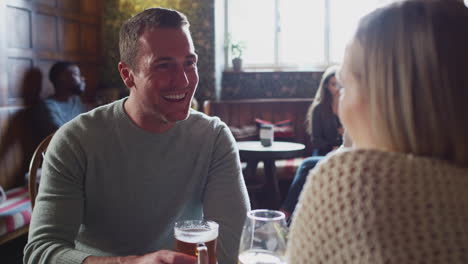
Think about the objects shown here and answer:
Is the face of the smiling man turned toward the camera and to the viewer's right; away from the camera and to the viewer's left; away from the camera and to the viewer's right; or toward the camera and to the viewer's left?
toward the camera and to the viewer's right

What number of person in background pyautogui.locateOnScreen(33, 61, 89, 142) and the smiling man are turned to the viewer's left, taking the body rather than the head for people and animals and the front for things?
0

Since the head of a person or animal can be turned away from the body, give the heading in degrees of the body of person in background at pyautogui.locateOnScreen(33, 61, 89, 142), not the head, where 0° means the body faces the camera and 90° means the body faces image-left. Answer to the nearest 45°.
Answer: approximately 315°

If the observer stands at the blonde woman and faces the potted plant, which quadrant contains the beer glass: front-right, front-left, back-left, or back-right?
front-left

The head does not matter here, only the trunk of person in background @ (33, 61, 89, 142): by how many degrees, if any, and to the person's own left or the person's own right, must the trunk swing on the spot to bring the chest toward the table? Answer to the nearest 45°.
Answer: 0° — they already face it

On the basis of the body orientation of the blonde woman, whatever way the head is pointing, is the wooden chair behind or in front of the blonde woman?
in front

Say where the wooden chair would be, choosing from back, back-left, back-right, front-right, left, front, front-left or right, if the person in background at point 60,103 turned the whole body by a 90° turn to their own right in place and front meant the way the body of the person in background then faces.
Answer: front-left

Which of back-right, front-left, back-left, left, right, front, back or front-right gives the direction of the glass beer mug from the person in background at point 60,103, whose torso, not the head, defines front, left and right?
front-right

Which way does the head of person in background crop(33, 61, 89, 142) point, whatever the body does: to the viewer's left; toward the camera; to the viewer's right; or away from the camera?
to the viewer's right

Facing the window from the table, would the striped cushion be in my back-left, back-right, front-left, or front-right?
back-left

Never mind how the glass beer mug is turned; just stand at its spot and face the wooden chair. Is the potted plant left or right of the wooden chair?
right

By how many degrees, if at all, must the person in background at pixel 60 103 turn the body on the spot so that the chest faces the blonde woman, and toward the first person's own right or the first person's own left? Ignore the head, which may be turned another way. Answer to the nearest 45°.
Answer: approximately 45° to the first person's own right

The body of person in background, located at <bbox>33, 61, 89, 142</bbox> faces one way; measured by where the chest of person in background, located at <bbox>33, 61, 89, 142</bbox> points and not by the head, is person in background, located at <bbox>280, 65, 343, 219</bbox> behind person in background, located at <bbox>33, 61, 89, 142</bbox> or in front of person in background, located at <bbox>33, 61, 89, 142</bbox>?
in front

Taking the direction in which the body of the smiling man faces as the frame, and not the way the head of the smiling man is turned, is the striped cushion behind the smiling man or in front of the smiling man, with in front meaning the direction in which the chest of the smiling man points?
behind

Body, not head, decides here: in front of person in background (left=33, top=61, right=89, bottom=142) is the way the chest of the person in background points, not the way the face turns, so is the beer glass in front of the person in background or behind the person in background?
in front

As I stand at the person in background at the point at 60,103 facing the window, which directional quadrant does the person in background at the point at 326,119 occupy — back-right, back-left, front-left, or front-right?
front-right

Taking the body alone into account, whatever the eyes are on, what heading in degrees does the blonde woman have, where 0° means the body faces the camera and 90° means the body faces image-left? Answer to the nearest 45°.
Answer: approximately 135°
